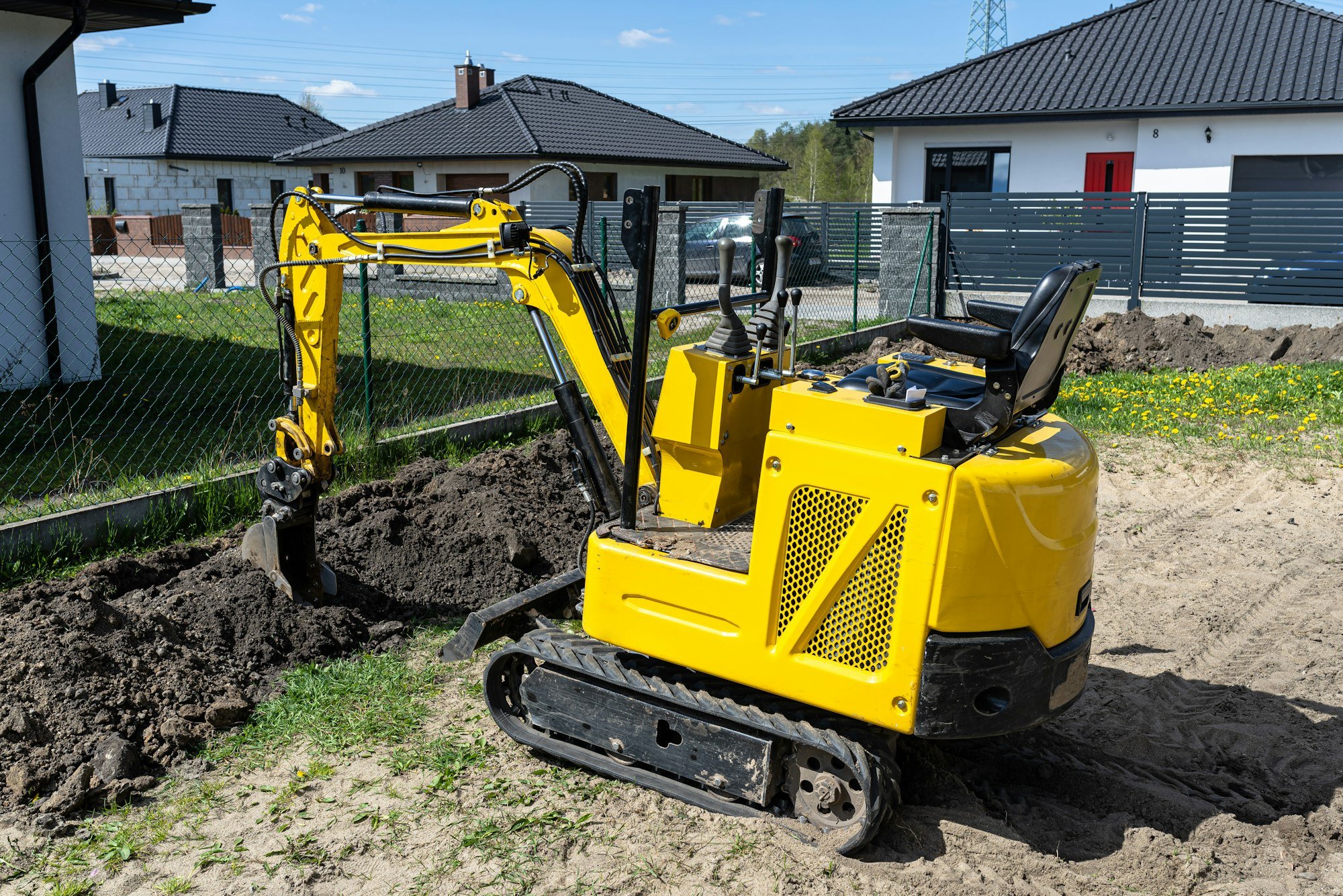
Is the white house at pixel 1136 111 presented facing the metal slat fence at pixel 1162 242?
yes

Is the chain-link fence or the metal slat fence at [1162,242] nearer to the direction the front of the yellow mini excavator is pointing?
the chain-link fence

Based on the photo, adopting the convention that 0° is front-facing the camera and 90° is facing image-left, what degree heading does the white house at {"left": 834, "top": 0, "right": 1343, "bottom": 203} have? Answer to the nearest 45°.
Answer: approximately 0°

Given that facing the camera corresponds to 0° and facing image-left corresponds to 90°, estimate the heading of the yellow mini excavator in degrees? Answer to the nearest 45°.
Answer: approximately 135°

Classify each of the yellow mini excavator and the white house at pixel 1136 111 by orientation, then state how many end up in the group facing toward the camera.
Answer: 1

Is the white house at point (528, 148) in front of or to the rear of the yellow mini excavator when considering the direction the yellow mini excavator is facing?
in front

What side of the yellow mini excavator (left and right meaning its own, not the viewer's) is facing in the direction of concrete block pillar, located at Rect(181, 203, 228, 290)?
front

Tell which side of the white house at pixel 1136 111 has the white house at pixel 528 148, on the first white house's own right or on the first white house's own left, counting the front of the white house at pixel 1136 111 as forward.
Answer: on the first white house's own right

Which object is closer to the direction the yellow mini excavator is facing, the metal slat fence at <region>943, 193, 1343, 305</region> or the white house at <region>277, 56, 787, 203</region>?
the white house

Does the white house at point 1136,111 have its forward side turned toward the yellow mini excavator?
yes
